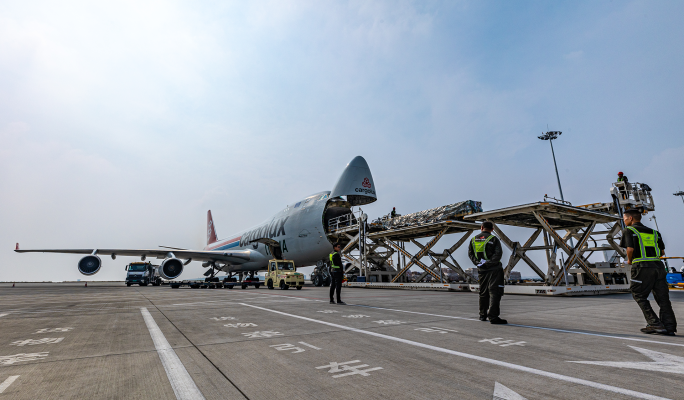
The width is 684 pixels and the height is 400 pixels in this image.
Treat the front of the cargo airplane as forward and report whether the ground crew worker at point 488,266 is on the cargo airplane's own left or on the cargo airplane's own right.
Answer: on the cargo airplane's own right

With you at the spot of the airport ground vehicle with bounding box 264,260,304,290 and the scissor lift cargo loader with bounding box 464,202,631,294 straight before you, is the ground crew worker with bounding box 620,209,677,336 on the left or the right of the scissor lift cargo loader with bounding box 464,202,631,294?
right

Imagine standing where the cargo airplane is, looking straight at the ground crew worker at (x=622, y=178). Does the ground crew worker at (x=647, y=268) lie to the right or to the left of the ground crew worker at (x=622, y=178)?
right

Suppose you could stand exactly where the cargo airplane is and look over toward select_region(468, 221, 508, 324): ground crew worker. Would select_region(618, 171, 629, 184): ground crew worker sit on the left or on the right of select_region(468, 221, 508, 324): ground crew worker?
left

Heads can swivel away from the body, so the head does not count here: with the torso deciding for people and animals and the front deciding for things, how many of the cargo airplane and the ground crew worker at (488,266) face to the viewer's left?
0

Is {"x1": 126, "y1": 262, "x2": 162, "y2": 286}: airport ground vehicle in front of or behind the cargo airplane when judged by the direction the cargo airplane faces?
behind

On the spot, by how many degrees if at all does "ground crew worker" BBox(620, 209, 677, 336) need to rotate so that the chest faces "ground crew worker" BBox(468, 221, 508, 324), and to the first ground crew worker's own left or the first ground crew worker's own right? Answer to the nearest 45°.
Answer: approximately 45° to the first ground crew worker's own left

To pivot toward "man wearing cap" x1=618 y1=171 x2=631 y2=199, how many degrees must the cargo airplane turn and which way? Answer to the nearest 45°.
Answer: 0° — it already faces them

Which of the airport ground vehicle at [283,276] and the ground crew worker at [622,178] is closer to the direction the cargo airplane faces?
the ground crew worker
